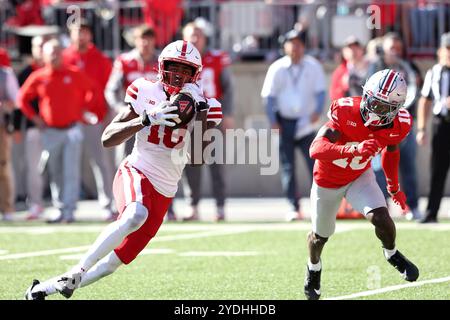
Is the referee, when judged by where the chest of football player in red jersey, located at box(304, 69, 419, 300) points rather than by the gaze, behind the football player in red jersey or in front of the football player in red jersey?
behind

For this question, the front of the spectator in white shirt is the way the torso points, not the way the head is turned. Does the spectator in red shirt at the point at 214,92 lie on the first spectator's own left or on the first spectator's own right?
on the first spectator's own right

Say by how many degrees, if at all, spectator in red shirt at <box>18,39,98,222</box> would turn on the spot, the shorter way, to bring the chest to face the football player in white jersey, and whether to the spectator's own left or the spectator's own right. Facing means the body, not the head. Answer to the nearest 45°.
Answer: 0° — they already face them

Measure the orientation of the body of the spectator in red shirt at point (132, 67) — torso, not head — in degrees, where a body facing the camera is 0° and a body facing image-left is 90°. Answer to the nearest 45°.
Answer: approximately 0°
